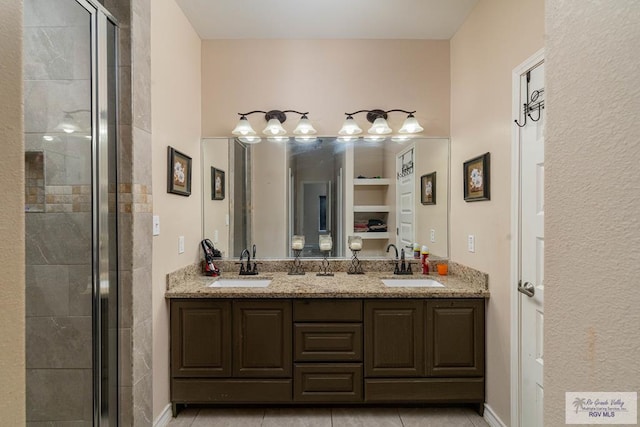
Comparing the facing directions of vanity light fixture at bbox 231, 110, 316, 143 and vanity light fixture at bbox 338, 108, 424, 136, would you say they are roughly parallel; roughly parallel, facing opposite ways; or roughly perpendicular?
roughly parallel

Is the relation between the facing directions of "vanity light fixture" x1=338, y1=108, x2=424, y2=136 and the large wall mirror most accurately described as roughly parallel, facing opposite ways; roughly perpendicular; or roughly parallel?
roughly parallel

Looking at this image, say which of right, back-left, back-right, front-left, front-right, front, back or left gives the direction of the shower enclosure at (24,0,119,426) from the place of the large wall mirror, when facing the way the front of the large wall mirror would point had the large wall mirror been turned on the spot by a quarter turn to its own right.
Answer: front-left

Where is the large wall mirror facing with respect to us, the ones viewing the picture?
facing the viewer

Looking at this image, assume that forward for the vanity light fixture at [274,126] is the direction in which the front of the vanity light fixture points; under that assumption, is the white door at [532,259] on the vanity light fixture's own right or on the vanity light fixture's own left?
on the vanity light fixture's own left

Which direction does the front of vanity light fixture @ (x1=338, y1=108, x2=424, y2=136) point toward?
toward the camera

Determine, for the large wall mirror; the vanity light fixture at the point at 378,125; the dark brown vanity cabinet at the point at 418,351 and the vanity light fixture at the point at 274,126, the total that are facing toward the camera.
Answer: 4

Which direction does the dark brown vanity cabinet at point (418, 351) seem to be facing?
toward the camera

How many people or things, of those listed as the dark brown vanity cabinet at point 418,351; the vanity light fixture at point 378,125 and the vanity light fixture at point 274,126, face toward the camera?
3
